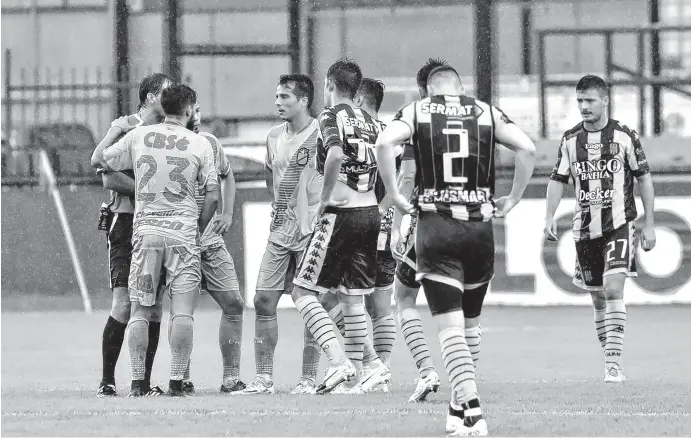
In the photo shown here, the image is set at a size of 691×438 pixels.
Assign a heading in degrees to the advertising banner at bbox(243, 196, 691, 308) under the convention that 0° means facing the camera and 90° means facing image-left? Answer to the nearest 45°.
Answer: approximately 0°

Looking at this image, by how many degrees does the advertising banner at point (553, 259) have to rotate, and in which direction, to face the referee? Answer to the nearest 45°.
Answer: approximately 45° to its right
